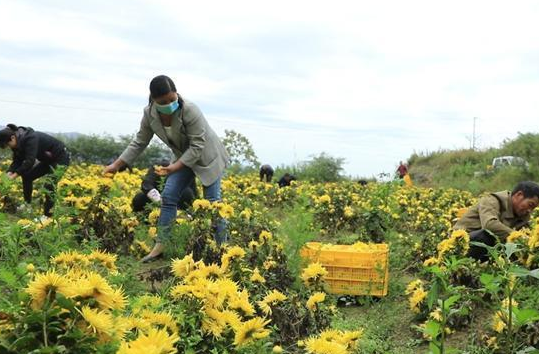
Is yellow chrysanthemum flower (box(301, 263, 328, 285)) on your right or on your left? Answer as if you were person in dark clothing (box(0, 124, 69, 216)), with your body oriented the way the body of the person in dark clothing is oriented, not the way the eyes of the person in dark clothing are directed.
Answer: on your left

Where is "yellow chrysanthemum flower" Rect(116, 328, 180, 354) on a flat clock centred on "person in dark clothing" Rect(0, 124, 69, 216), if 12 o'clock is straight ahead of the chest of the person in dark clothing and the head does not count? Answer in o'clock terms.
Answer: The yellow chrysanthemum flower is roughly at 9 o'clock from the person in dark clothing.

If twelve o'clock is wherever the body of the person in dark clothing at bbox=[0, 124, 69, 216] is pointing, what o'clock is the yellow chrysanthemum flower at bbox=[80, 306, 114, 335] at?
The yellow chrysanthemum flower is roughly at 9 o'clock from the person in dark clothing.

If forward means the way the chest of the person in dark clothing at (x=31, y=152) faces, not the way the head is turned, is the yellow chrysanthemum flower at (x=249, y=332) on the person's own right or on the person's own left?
on the person's own left

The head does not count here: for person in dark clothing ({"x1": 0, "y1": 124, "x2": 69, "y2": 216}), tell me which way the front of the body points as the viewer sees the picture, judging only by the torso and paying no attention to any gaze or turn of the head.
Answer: to the viewer's left

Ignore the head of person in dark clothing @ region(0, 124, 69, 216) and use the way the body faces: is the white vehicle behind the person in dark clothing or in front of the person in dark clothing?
behind

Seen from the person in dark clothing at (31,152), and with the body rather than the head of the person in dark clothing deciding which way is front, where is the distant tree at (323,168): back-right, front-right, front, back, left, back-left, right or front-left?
back-right

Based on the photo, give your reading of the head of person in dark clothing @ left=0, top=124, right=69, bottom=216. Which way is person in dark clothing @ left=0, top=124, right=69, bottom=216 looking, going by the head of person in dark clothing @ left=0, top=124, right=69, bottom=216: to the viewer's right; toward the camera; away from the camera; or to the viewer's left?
to the viewer's left

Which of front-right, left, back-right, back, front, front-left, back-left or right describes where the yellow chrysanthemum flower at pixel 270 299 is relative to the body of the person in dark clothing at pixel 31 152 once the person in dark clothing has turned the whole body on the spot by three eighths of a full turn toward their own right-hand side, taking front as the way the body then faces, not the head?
back-right

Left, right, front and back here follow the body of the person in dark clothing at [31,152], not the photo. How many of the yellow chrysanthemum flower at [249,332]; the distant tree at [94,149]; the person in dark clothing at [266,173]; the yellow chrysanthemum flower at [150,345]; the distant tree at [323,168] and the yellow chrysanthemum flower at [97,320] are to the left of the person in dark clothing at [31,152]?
3

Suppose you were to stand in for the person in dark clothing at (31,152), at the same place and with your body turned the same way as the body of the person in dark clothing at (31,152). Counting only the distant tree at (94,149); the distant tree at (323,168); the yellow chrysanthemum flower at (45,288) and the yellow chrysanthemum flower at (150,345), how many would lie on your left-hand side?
2

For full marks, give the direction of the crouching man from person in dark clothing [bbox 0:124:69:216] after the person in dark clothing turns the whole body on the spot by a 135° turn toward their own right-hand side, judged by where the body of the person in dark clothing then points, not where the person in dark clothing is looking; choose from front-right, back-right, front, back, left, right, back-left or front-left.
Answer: right

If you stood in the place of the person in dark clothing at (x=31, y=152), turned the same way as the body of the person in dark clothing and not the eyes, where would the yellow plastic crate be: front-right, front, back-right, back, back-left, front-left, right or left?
back-left

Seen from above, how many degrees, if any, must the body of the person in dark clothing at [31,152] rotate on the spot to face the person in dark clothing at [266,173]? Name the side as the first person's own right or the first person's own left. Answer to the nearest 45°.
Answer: approximately 135° to the first person's own right
